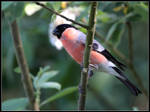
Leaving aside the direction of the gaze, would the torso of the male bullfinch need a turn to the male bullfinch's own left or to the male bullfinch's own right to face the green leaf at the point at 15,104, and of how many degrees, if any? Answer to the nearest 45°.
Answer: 0° — it already faces it

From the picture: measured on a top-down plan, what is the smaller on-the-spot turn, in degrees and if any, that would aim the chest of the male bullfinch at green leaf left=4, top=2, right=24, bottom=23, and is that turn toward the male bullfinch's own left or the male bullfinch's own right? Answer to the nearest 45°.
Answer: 0° — it already faces it

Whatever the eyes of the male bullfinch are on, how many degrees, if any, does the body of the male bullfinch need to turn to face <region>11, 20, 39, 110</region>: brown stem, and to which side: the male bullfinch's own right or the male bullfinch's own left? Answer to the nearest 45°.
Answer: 0° — it already faces it

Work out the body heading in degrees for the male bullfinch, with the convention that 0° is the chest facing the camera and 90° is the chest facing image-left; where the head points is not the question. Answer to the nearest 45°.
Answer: approximately 90°
